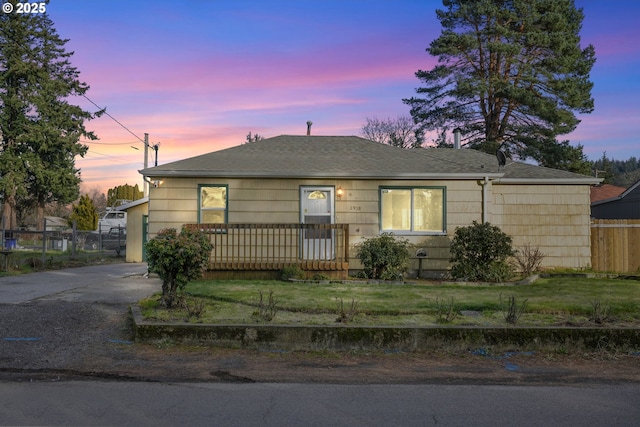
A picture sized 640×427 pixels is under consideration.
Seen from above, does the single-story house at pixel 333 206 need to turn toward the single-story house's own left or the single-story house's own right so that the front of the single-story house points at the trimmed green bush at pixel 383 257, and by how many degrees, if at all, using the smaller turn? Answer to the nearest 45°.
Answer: approximately 45° to the single-story house's own left

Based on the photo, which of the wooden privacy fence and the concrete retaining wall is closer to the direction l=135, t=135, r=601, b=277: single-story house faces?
the concrete retaining wall

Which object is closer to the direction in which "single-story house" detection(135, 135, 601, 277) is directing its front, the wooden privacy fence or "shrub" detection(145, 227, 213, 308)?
the shrub

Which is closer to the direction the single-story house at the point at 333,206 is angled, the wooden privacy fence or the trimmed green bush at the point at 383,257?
the trimmed green bush

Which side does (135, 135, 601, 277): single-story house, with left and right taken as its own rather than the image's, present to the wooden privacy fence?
left

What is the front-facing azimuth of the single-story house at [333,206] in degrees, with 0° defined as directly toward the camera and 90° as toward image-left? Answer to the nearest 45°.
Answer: approximately 0°

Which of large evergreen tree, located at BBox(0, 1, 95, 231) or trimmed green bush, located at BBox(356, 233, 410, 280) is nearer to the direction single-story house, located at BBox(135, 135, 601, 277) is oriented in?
the trimmed green bush

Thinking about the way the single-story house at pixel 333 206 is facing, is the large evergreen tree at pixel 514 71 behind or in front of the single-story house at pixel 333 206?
behind

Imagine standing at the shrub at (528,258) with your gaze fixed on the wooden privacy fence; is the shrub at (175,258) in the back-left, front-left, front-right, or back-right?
back-right

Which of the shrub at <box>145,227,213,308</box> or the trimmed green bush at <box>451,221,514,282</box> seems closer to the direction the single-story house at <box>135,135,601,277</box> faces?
the shrub

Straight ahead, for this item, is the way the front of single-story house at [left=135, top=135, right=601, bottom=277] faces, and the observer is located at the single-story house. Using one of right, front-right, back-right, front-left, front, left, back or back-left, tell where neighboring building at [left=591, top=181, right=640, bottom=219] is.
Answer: back-left

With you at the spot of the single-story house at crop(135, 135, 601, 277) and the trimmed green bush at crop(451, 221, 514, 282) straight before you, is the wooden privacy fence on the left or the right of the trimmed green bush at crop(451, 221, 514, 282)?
left
